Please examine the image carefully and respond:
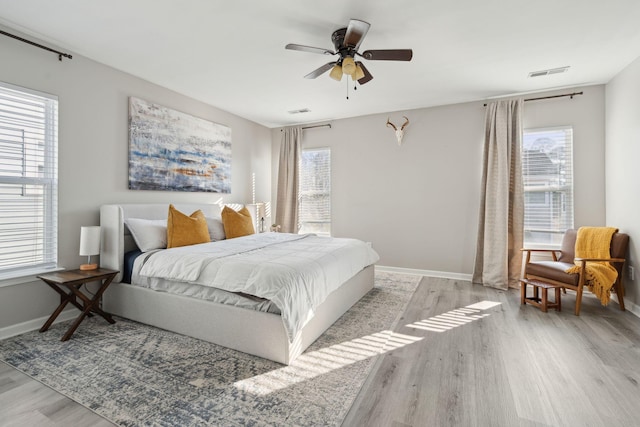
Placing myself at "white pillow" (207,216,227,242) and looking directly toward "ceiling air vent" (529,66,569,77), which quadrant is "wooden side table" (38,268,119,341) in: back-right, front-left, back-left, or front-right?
back-right

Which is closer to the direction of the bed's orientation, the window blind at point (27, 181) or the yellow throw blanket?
the yellow throw blanket

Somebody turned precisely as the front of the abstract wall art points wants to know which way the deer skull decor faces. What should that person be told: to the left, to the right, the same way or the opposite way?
to the right

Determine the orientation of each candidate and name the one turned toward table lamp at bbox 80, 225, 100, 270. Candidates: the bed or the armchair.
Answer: the armchair

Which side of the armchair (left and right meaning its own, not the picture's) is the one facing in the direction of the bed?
front

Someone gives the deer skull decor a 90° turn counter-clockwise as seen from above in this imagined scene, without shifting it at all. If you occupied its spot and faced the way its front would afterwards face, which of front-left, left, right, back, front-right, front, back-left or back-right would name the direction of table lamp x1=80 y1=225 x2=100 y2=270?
back-right

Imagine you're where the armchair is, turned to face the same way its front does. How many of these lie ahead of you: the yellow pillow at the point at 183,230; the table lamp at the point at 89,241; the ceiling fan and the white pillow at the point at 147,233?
4

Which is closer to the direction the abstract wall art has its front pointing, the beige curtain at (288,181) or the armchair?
the armchair

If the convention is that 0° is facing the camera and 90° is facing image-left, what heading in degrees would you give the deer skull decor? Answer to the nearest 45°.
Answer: approximately 0°

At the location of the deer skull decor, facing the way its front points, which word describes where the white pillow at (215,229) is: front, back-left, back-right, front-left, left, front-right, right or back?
front-right

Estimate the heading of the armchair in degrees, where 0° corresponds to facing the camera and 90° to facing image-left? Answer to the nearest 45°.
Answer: approximately 45°

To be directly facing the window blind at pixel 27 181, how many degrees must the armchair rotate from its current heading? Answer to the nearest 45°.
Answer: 0° — it already faces it

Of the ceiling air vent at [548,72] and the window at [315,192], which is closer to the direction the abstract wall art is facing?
the ceiling air vent

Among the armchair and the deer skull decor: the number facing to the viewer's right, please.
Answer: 0

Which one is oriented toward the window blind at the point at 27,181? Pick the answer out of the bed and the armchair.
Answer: the armchair

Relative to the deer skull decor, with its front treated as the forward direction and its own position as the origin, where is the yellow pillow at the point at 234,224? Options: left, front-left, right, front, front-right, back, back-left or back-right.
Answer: front-right
